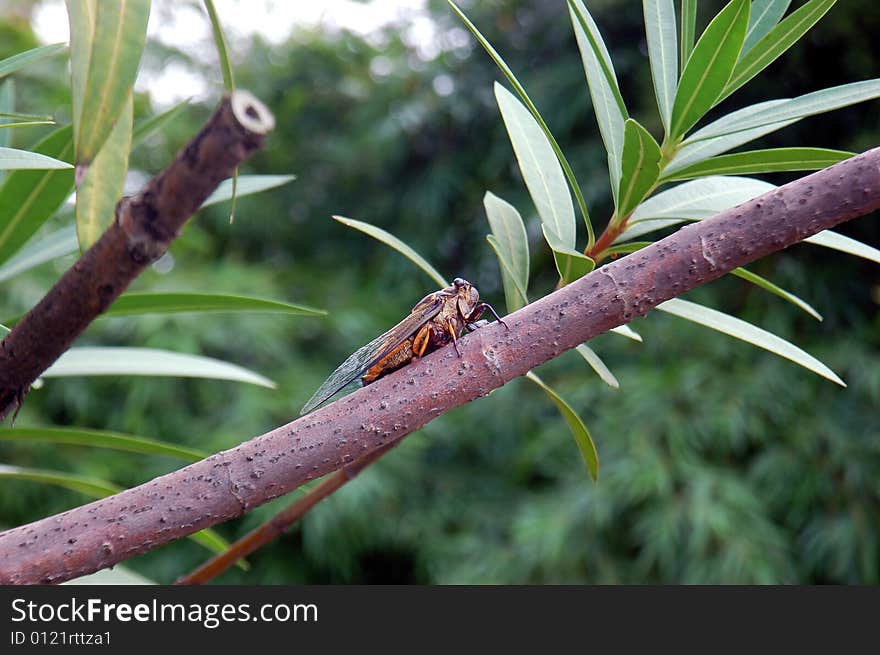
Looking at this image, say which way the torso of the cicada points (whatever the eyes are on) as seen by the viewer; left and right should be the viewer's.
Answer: facing to the right of the viewer
